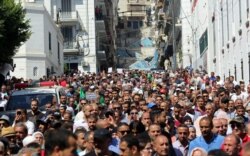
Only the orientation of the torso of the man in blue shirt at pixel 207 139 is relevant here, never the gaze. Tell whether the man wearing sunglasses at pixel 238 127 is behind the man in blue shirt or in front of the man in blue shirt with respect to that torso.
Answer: behind

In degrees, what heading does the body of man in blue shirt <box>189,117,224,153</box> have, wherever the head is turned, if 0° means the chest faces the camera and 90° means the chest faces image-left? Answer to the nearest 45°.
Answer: approximately 0°

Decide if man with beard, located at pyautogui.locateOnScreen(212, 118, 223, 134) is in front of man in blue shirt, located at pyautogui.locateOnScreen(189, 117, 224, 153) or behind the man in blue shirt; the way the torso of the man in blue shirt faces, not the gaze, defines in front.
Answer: behind

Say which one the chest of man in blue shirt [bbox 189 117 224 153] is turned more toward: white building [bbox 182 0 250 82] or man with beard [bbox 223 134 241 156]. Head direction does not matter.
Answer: the man with beard

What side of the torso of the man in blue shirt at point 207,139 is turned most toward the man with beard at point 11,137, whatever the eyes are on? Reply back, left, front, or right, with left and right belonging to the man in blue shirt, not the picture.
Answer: right

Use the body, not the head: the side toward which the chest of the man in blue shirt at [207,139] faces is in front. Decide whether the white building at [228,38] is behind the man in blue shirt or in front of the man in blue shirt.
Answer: behind
